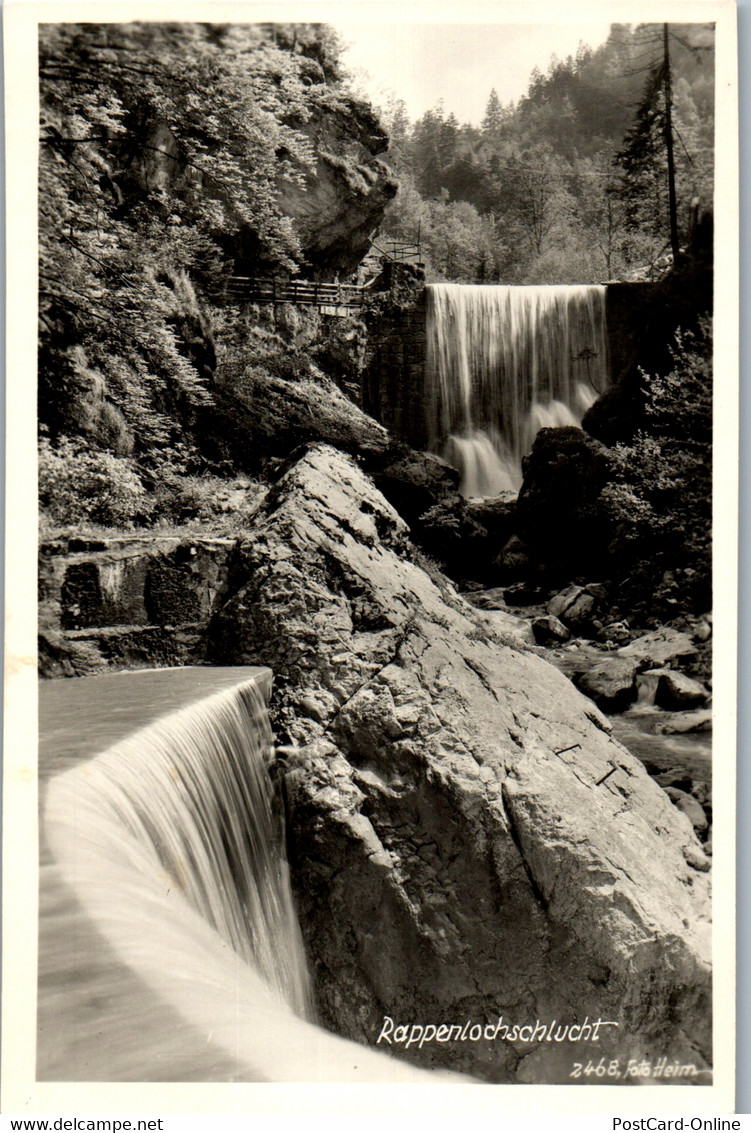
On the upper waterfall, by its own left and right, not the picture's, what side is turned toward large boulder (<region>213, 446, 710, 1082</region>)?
front

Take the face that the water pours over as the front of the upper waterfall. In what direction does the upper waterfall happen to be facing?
toward the camera

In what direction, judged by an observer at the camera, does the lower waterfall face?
facing the viewer and to the right of the viewer

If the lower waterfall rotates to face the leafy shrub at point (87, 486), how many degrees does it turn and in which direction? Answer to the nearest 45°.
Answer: approximately 135° to its left
